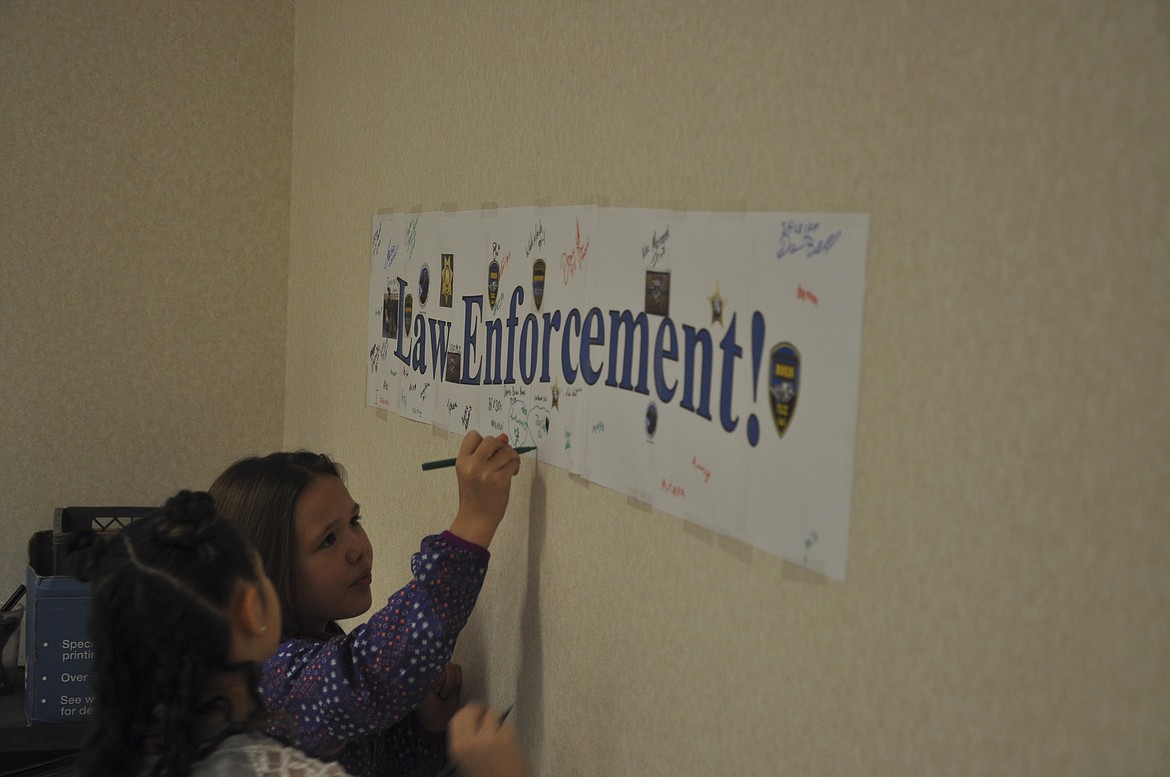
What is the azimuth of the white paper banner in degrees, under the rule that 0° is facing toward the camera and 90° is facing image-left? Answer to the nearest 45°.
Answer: approximately 45°
